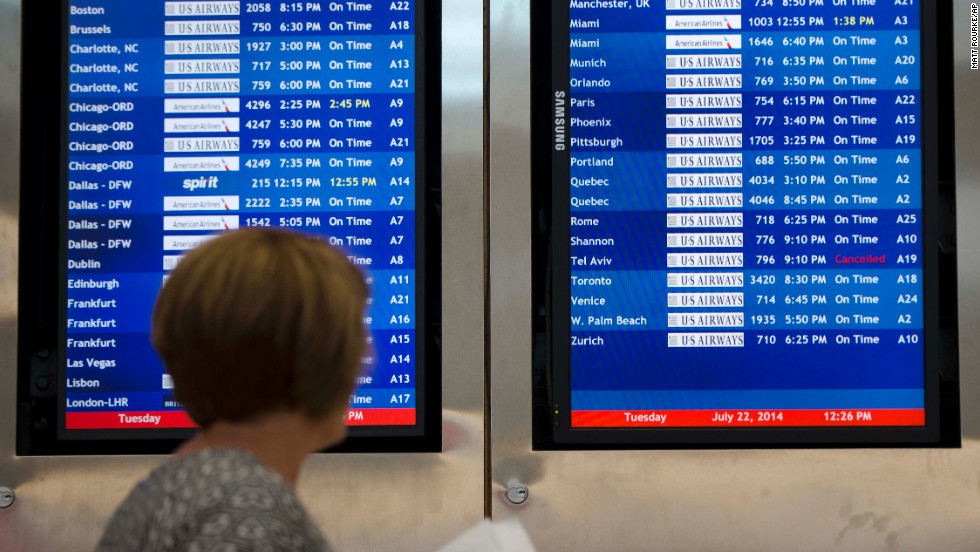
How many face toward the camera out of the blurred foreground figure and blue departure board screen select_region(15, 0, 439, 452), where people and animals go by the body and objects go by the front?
1

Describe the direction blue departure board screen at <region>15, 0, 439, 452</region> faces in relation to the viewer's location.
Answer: facing the viewer

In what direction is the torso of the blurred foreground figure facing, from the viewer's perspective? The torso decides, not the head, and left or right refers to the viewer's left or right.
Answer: facing away from the viewer and to the right of the viewer

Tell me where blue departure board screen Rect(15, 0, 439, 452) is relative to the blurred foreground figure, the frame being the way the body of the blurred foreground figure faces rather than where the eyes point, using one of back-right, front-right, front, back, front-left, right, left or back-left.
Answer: front-left

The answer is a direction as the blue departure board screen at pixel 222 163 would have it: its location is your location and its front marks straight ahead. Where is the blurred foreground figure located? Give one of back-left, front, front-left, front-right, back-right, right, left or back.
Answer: front

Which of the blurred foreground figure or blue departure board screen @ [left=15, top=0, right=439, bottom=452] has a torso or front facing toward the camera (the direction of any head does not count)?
the blue departure board screen
